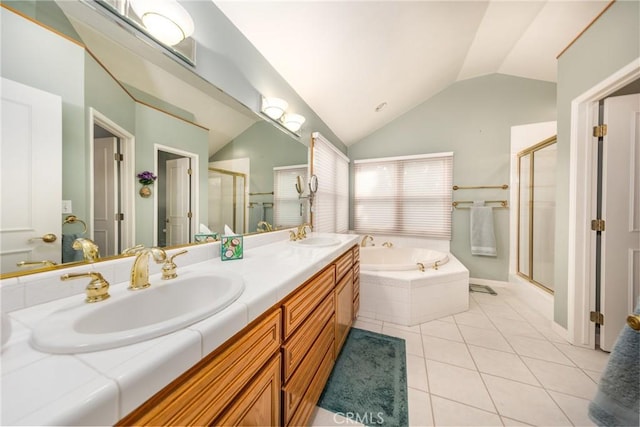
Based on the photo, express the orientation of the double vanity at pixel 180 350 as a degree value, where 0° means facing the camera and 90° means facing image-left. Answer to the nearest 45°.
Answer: approximately 315°
